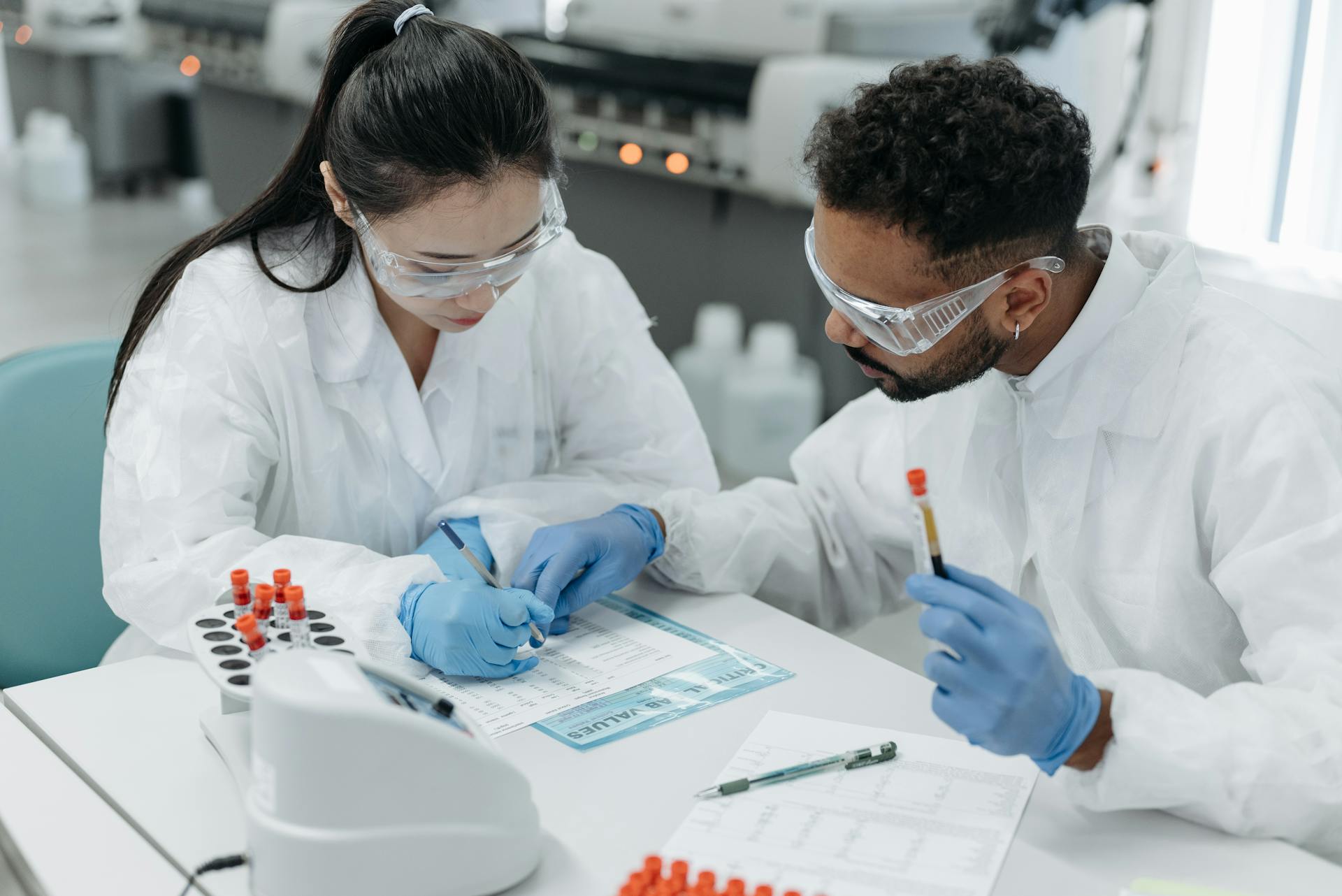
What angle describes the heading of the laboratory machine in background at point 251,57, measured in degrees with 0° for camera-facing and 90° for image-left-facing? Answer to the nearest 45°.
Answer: approximately 45°

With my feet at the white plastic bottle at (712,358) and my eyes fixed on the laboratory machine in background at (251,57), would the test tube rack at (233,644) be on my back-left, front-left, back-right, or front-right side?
back-left

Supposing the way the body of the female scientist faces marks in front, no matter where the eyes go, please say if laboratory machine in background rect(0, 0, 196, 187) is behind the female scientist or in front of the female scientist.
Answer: behind

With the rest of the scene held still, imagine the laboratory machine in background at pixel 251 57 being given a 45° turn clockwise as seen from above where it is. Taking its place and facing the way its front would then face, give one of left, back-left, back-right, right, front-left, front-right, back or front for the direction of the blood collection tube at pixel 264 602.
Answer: left

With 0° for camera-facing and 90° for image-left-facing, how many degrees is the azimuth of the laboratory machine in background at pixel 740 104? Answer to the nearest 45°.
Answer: approximately 45°

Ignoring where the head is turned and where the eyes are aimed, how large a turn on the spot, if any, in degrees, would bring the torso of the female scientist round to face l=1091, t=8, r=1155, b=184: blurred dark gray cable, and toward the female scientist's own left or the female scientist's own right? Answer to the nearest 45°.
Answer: approximately 90° to the female scientist's own left

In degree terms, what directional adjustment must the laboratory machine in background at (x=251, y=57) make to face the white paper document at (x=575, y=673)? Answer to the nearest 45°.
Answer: approximately 45° to its left

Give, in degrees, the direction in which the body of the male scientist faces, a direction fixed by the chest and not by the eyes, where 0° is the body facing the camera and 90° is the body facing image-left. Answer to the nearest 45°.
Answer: approximately 45°

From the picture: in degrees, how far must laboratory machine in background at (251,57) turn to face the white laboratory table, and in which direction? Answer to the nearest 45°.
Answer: approximately 45° to its left

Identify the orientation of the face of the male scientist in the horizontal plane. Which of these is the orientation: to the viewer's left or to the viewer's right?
to the viewer's left

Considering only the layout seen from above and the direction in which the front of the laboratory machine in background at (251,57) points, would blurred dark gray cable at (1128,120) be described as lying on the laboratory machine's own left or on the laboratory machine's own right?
on the laboratory machine's own left
